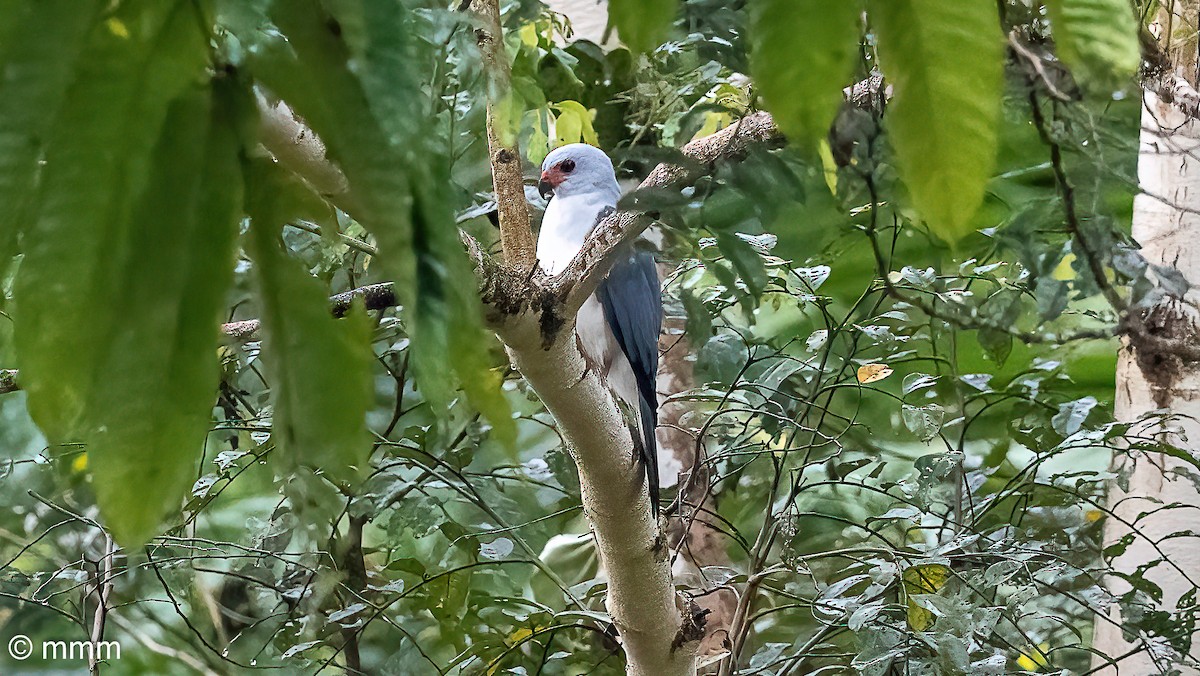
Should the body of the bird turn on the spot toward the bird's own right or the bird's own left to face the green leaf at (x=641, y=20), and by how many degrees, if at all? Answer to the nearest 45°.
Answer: approximately 90° to the bird's own left

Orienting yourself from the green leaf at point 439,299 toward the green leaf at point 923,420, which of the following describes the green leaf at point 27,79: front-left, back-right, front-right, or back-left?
back-left

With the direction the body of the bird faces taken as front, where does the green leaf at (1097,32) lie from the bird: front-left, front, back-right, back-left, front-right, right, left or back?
left

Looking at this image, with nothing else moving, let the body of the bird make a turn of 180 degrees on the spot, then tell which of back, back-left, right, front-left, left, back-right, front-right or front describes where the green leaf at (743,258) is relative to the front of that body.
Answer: right

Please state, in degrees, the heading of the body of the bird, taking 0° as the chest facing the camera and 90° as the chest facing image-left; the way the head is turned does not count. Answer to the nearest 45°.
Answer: approximately 90°

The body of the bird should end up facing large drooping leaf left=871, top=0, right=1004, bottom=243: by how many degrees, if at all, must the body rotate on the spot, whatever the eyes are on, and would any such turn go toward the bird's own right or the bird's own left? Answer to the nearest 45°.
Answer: approximately 90° to the bird's own left
